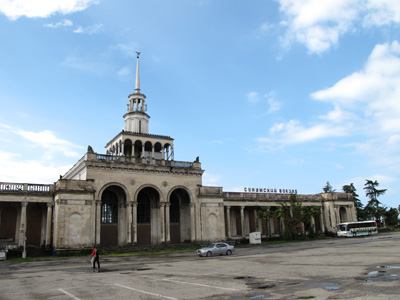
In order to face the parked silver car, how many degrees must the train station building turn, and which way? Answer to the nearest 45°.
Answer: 0° — it already faces it

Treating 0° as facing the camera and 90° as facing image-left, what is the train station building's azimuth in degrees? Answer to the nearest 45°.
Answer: approximately 315°
